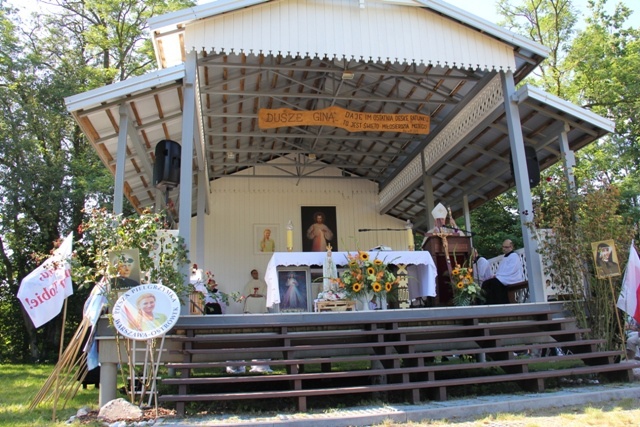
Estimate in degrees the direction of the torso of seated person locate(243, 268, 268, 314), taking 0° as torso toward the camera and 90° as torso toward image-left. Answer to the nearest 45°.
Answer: approximately 0°

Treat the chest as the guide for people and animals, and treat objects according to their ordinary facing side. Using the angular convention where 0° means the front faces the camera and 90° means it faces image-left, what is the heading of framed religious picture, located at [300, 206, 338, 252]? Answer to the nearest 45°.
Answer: approximately 0°

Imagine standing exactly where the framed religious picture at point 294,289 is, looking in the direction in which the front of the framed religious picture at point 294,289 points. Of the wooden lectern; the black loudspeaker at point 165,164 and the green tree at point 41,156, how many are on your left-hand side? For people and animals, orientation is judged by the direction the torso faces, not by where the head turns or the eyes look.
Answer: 1

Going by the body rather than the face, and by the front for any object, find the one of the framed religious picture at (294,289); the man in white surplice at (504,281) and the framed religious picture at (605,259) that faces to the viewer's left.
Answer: the man in white surplice

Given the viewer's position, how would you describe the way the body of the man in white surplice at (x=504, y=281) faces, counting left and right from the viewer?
facing to the left of the viewer

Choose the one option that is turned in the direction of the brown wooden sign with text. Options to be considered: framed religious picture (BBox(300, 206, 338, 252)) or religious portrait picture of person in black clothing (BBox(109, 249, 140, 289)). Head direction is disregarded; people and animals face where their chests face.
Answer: framed religious picture (BBox(300, 206, 338, 252))
